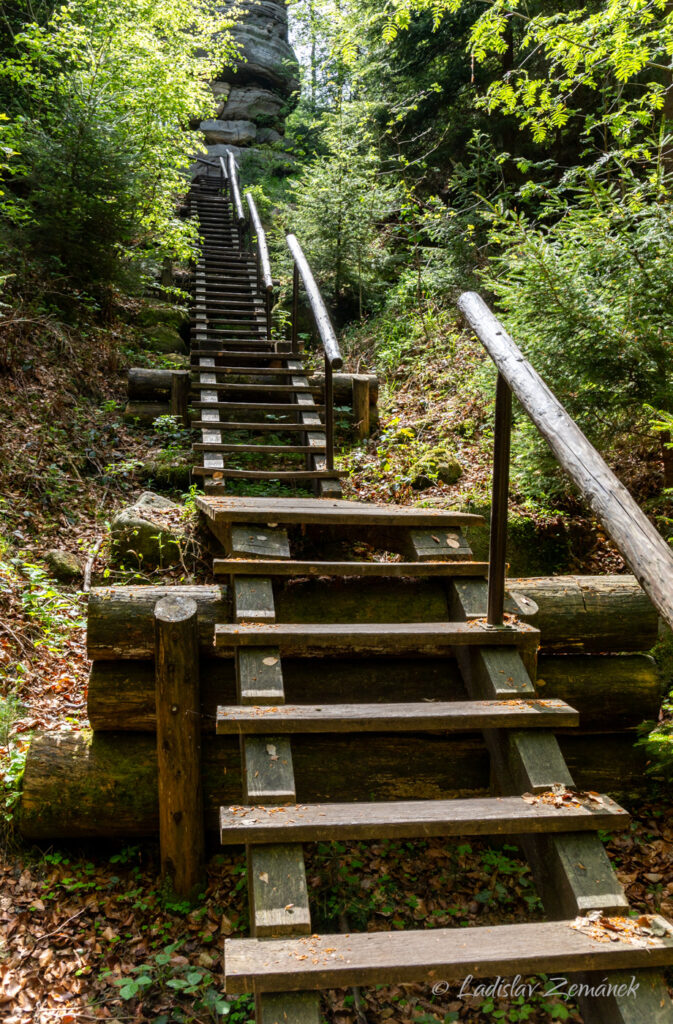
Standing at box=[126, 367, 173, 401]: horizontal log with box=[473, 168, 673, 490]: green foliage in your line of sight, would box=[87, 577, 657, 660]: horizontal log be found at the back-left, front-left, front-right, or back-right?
front-right

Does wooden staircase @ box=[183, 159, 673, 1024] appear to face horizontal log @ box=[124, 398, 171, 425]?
no
